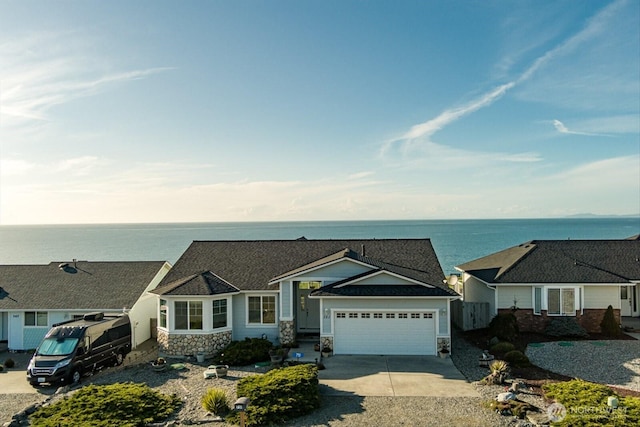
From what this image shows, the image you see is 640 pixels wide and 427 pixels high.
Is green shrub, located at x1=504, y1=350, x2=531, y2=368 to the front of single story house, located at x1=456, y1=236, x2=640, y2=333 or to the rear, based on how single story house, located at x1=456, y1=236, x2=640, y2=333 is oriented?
to the front

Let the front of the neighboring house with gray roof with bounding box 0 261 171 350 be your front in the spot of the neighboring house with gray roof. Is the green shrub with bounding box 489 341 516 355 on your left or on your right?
on your left

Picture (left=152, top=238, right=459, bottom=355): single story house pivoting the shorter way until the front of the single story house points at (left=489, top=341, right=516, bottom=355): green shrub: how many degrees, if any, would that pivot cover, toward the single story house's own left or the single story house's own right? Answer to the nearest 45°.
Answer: approximately 90° to the single story house's own left

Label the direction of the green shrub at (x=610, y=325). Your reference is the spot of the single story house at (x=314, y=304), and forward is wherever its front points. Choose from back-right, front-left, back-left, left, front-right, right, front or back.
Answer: left

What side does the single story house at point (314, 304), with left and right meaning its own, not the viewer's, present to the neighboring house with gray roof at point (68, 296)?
right

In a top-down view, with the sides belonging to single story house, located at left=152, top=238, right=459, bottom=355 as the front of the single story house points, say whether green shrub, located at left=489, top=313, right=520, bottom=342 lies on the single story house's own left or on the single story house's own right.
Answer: on the single story house's own left

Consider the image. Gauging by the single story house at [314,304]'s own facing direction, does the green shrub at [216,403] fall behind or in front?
in front

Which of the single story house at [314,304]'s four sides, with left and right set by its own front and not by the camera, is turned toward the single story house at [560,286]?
left

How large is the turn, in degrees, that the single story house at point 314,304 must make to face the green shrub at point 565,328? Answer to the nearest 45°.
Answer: approximately 90° to its left

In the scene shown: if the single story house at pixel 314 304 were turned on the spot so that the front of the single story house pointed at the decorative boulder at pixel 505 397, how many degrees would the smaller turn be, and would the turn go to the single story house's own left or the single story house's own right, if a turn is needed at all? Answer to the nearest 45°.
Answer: approximately 45° to the single story house's own left

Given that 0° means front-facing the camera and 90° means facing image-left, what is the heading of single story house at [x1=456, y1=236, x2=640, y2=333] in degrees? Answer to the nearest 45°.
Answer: approximately 0°

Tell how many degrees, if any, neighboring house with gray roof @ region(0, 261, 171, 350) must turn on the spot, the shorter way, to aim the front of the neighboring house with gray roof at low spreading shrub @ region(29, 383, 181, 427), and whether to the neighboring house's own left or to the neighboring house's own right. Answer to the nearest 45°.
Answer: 0° — it already faces it

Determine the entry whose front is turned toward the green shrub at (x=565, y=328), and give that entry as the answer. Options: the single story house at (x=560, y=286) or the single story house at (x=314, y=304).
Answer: the single story house at (x=560, y=286)
